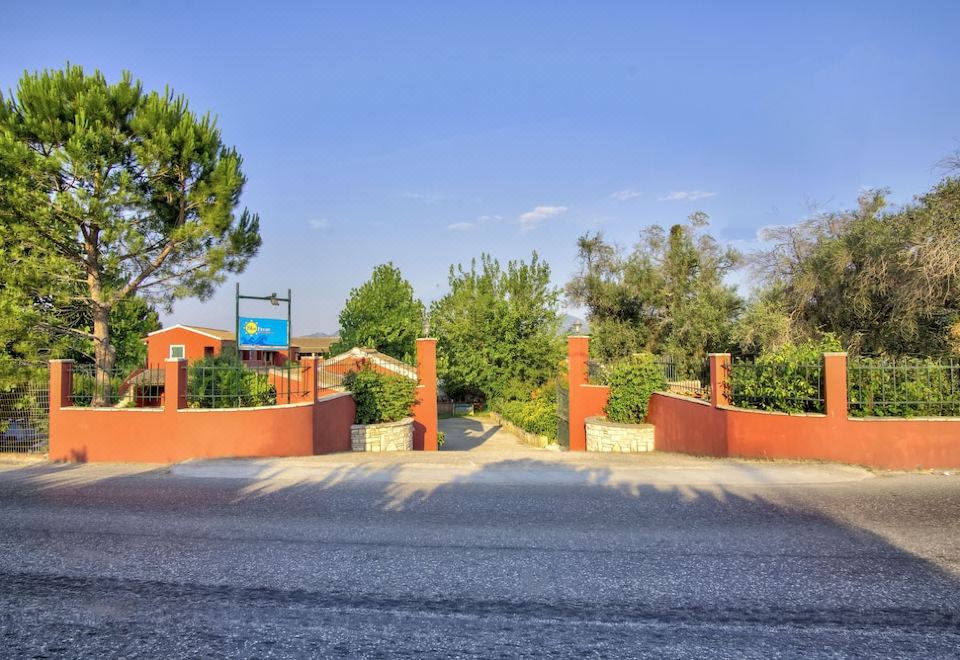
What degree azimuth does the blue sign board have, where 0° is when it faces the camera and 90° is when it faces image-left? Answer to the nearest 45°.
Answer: approximately 0°

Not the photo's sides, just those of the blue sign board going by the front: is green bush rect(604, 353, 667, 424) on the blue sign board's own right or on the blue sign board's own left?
on the blue sign board's own left

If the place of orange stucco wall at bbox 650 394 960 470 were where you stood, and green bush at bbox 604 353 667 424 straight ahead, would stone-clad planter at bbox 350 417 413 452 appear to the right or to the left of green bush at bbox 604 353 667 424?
left

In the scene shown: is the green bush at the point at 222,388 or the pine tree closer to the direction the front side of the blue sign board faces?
the green bush

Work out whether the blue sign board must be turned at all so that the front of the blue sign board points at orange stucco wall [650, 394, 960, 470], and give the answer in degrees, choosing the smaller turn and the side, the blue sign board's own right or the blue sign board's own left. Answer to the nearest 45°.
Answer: approximately 45° to the blue sign board's own left

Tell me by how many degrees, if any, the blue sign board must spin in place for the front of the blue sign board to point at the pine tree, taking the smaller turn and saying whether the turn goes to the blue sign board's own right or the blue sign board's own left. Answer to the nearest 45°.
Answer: approximately 90° to the blue sign board's own right

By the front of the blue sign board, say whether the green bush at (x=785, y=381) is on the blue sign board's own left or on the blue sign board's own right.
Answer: on the blue sign board's own left

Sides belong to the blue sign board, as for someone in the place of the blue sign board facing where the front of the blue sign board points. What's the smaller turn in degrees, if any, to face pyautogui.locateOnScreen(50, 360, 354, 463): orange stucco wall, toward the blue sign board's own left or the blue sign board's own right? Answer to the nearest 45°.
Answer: approximately 45° to the blue sign board's own right
